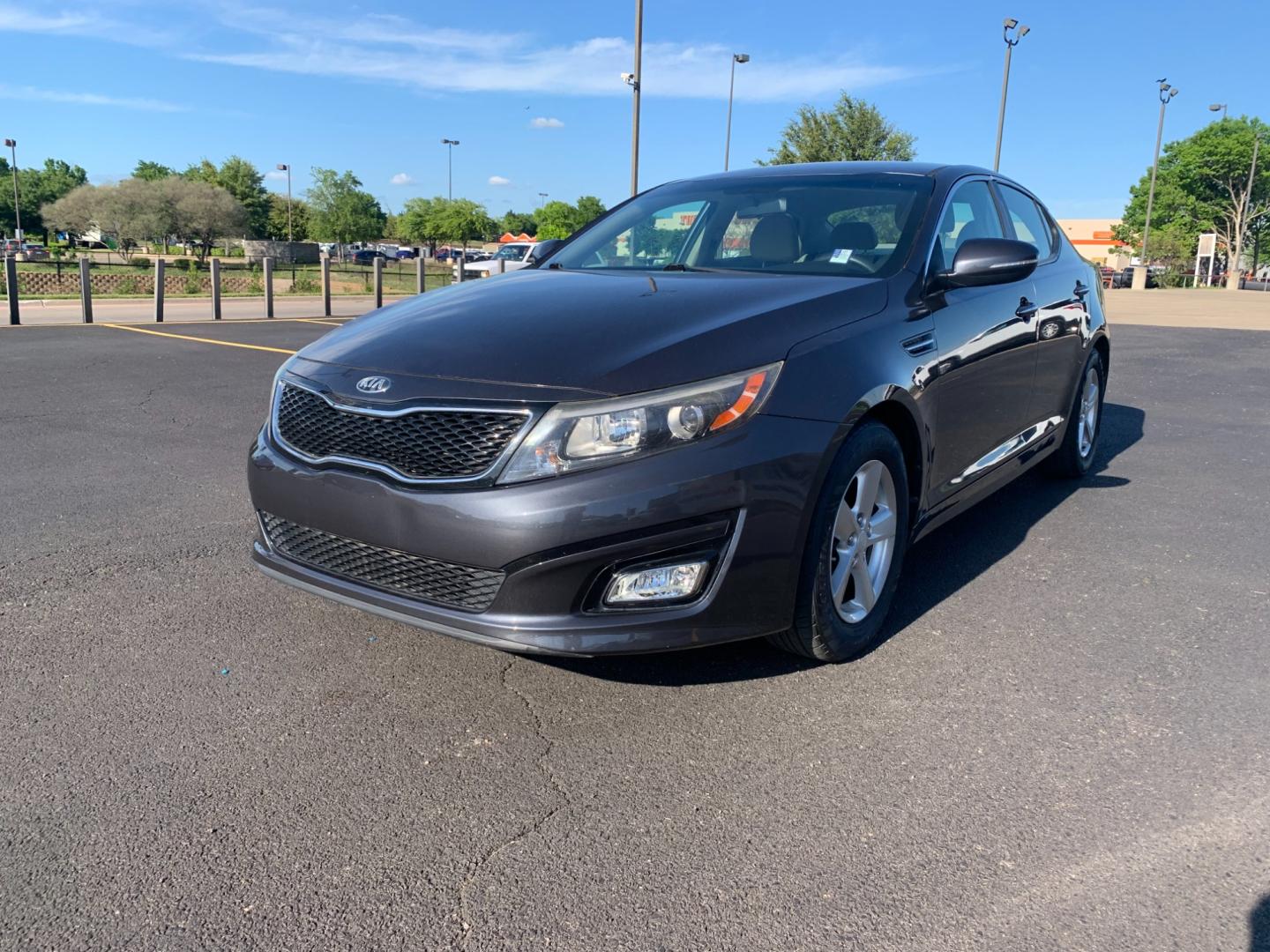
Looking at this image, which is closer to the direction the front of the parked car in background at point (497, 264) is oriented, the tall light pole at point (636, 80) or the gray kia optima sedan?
the gray kia optima sedan

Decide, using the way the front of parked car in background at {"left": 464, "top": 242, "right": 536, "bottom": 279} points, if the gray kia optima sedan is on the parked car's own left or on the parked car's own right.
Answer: on the parked car's own left

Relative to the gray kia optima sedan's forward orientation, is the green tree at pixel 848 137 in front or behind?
behind

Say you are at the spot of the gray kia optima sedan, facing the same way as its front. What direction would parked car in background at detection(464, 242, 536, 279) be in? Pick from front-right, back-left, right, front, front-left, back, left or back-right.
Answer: back-right

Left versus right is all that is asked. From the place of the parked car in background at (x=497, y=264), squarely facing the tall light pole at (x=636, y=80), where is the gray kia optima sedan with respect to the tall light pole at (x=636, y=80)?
right

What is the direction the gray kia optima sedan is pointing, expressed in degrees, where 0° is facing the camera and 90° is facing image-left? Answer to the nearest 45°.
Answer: approximately 45°

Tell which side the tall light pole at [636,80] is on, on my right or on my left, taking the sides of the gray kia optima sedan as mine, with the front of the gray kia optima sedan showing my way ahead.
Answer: on my right

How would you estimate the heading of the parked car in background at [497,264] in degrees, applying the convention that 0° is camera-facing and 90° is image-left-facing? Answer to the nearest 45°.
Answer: approximately 45°
